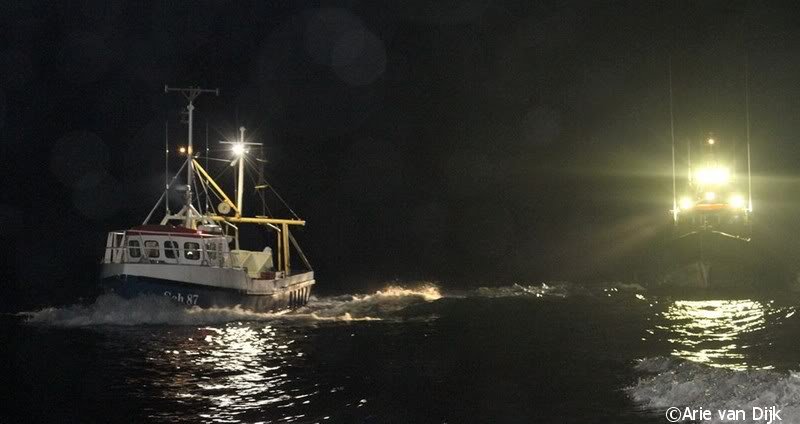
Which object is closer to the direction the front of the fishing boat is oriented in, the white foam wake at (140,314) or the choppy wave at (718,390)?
the white foam wake

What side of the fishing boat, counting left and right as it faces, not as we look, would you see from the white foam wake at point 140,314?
front

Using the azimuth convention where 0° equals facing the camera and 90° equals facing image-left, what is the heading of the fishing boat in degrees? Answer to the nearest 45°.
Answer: approximately 135°

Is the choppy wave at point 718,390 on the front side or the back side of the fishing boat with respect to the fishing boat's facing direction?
on the back side
